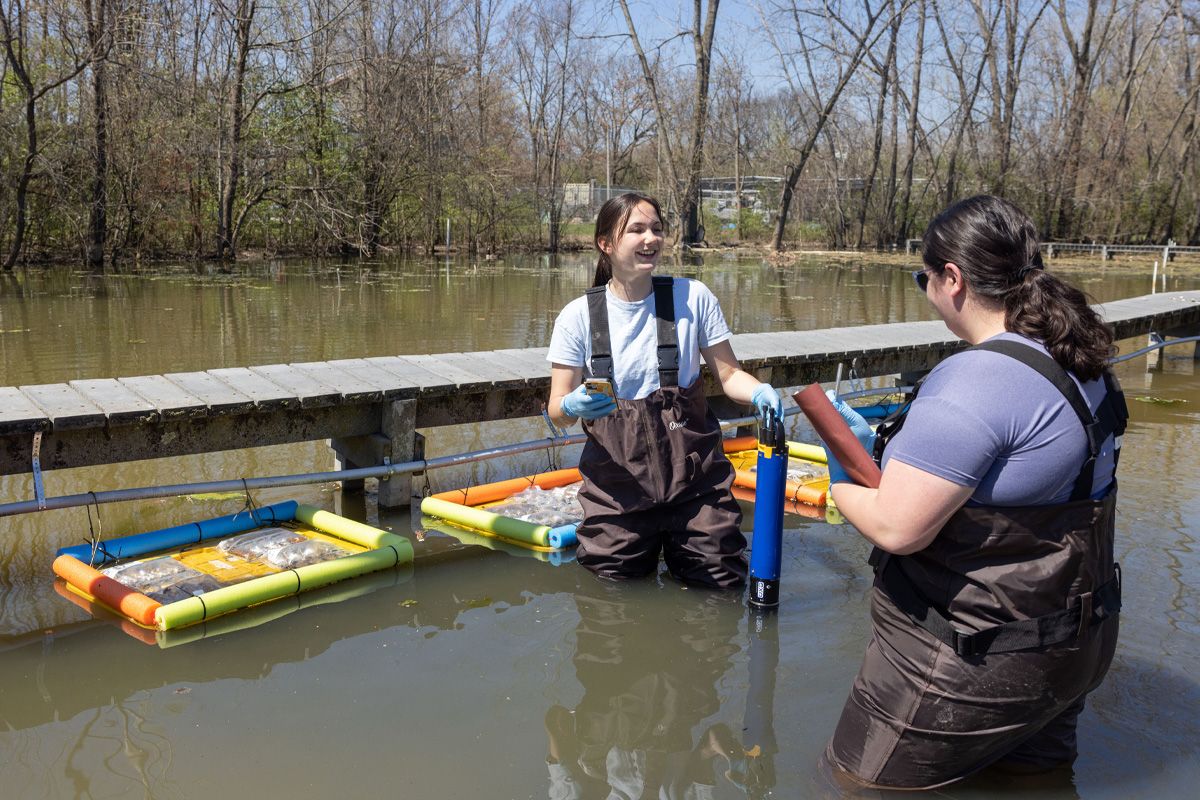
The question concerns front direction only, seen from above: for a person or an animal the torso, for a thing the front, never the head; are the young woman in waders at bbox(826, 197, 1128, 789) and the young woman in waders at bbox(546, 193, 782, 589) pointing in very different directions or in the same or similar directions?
very different directions

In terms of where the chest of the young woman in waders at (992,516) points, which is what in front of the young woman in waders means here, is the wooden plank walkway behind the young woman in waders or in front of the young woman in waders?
in front

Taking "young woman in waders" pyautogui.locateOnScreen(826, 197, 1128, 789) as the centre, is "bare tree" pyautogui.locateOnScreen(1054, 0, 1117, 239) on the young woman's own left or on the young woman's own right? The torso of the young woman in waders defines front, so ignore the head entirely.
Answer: on the young woman's own right

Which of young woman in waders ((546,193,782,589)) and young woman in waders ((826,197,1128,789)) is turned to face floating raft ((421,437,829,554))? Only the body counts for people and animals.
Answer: young woman in waders ((826,197,1128,789))

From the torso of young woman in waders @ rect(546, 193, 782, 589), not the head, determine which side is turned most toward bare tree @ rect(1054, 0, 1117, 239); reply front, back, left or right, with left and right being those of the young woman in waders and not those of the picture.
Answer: back

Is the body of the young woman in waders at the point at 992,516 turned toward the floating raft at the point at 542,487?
yes

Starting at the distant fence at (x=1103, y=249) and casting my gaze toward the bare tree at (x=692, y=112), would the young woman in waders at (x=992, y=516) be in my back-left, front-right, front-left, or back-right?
front-left

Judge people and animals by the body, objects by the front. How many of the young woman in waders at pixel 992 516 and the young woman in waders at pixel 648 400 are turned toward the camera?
1

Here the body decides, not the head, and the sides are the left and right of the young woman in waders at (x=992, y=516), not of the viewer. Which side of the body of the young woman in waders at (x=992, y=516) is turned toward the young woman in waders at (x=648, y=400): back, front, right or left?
front

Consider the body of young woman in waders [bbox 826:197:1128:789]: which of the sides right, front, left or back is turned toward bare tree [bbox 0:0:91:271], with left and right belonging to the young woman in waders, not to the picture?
front

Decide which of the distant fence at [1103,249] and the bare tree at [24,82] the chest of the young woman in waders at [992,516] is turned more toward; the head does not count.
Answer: the bare tree

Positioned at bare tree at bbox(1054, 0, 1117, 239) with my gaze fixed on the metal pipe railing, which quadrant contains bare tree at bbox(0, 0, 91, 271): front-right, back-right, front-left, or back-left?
front-right

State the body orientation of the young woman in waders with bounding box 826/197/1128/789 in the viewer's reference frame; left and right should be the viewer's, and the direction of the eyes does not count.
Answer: facing away from the viewer and to the left of the viewer

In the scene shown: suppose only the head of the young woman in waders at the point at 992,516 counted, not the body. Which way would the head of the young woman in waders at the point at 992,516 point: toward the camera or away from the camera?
away from the camera

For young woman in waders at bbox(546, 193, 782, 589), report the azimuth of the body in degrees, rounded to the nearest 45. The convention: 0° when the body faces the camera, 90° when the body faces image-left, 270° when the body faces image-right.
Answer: approximately 0°

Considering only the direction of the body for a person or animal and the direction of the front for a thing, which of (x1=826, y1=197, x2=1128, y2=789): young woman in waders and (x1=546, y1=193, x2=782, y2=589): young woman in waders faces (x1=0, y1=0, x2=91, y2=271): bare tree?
(x1=826, y1=197, x2=1128, y2=789): young woman in waders
